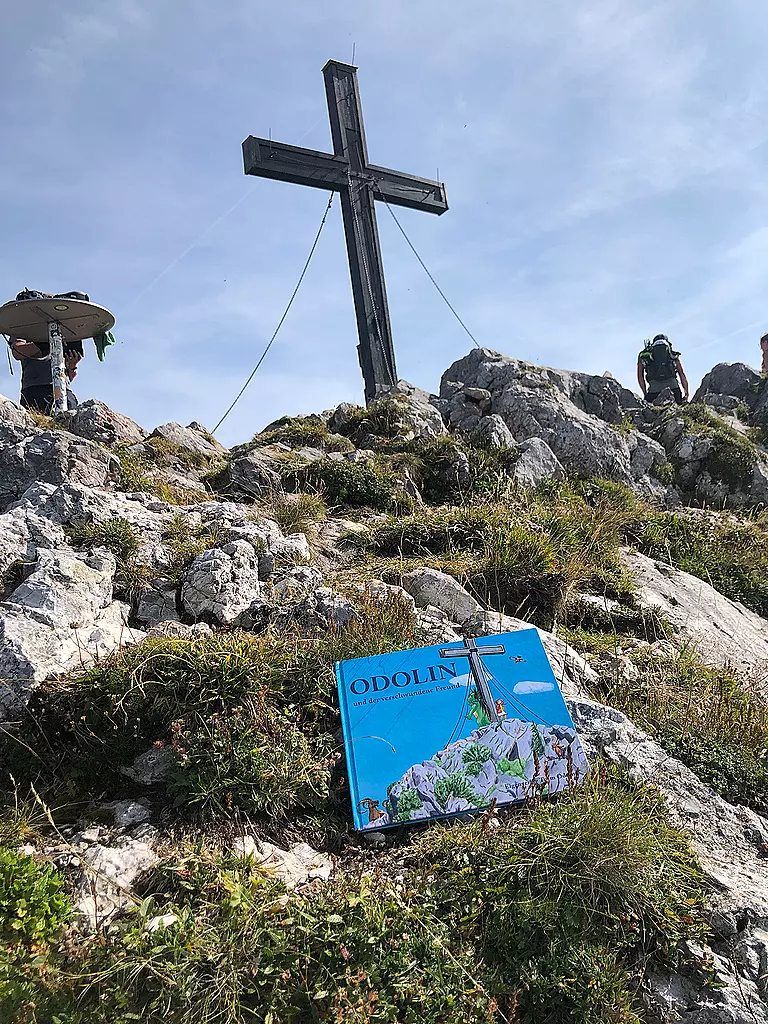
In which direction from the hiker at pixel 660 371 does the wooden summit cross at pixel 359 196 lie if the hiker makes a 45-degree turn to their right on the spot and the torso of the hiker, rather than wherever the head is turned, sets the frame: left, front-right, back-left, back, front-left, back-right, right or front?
back

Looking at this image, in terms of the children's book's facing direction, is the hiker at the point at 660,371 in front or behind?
behind

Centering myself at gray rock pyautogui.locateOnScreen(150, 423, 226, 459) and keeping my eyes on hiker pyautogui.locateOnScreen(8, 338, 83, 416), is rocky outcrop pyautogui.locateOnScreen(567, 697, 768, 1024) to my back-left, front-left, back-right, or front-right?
back-left

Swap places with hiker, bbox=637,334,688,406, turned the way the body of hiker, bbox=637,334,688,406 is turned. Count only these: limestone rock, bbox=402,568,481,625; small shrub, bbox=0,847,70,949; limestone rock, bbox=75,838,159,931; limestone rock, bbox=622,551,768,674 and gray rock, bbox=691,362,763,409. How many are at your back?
4

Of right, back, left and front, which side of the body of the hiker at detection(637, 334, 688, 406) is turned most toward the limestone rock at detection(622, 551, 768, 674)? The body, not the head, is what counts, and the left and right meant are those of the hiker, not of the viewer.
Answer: back

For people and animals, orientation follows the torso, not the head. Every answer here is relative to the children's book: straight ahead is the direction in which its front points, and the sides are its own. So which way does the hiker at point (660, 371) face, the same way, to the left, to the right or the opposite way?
the opposite way

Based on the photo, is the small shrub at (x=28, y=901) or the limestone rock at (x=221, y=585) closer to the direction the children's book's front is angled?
the small shrub

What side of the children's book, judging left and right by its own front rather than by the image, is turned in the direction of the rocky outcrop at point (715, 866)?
left

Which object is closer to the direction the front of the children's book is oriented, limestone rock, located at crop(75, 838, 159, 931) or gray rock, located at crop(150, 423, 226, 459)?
the limestone rock

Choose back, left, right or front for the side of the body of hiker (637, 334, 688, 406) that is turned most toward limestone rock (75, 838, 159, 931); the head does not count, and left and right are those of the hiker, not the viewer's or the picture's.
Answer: back

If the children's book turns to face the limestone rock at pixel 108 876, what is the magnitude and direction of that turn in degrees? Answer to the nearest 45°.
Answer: approximately 45° to its right

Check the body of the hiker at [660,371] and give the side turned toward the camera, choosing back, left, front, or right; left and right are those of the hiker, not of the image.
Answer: back

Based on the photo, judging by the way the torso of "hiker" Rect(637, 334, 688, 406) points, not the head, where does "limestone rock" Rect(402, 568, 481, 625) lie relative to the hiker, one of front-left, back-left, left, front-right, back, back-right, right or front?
back

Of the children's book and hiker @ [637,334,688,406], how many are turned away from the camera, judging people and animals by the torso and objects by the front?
1
